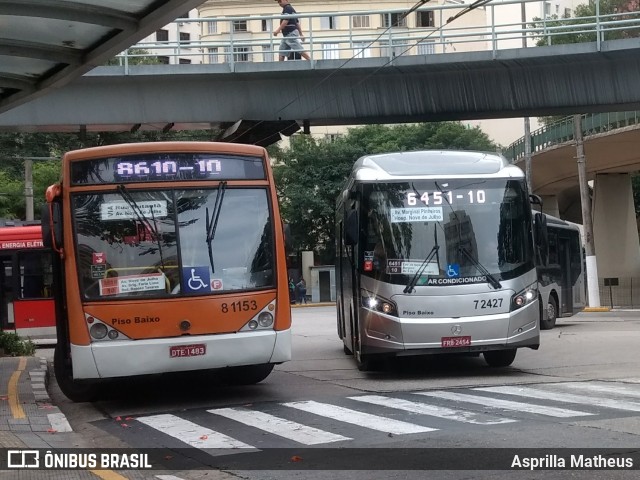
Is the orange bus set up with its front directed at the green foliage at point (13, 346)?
no

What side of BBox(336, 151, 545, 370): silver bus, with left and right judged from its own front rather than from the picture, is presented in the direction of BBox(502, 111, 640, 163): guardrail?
back

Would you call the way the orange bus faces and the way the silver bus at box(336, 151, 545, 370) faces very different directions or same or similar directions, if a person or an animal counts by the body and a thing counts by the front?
same or similar directions

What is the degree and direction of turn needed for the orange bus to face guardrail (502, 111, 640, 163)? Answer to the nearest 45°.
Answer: approximately 135° to its left

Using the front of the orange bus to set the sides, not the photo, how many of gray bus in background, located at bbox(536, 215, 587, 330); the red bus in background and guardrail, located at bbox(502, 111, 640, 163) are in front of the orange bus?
0

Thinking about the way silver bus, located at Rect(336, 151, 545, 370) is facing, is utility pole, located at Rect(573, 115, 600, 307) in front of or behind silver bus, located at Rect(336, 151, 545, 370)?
behind

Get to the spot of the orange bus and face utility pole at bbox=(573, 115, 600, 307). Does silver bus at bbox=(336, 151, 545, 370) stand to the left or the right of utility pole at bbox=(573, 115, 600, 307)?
right

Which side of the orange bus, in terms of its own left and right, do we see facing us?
front

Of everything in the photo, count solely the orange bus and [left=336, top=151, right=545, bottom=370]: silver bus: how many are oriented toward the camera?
2

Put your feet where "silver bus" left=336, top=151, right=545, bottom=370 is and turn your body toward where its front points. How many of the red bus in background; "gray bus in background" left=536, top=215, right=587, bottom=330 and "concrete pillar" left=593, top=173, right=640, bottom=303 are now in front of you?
0

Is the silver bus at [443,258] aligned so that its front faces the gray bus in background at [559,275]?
no

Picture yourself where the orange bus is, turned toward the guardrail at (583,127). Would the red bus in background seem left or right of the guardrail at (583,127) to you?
left

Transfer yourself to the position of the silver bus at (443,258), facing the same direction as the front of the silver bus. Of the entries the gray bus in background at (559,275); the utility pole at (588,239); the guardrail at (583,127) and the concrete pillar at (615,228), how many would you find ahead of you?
0

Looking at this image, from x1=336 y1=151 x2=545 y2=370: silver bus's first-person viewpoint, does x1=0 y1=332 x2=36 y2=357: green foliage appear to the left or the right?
on its right

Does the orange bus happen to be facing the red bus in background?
no
